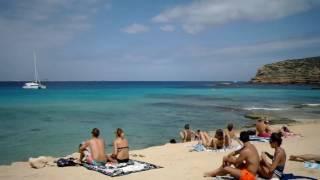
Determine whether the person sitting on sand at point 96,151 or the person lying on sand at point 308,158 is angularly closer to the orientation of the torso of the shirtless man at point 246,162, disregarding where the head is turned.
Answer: the person sitting on sand

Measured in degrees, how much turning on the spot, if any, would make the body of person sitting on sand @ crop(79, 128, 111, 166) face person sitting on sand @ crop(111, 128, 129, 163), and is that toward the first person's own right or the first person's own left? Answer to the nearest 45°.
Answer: approximately 135° to the first person's own right

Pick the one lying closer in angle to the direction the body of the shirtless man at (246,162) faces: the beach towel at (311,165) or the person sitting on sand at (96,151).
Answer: the person sitting on sand

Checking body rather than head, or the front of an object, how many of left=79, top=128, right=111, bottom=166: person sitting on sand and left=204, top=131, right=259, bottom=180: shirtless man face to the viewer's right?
0

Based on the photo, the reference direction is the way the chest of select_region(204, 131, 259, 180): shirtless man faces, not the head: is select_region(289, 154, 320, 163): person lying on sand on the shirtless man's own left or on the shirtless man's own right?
on the shirtless man's own right

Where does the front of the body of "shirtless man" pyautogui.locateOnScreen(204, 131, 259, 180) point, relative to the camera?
to the viewer's left

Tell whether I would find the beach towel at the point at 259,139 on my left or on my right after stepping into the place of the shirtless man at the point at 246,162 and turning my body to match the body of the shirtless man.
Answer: on my right

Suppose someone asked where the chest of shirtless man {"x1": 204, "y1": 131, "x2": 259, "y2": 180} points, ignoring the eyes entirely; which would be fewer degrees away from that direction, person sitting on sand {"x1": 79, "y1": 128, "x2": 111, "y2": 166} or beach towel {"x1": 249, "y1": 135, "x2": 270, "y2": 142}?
the person sitting on sand

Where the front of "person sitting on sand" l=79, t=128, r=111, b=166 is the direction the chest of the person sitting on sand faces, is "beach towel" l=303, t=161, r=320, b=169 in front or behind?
behind

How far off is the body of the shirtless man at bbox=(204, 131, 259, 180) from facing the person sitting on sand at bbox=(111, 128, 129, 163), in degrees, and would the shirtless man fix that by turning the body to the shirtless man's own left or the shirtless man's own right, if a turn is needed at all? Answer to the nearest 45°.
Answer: approximately 45° to the shirtless man's own right

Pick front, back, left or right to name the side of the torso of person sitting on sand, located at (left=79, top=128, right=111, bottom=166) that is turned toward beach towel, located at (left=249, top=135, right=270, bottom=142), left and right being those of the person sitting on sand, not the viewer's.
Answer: right

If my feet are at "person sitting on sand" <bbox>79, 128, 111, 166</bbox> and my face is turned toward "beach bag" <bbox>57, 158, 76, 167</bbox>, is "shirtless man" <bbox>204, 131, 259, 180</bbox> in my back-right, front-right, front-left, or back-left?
back-left

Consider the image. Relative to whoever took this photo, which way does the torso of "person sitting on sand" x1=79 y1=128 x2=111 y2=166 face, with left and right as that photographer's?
facing away from the viewer and to the left of the viewer
